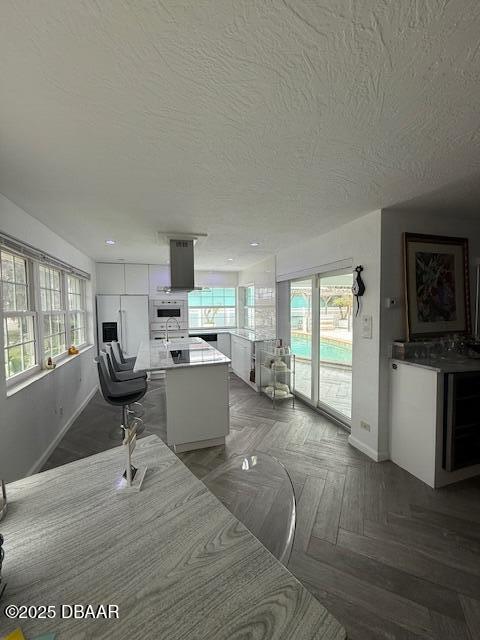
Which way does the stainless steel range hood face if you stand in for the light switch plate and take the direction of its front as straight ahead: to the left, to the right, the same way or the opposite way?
to the left

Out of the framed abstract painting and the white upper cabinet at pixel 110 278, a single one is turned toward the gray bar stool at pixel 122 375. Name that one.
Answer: the white upper cabinet

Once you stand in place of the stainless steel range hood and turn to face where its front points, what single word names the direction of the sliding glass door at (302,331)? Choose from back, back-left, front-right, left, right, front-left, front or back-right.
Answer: left

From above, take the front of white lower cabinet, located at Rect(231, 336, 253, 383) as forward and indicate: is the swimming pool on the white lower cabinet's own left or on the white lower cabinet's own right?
on the white lower cabinet's own left

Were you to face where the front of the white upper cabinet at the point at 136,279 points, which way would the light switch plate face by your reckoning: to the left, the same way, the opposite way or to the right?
to the right

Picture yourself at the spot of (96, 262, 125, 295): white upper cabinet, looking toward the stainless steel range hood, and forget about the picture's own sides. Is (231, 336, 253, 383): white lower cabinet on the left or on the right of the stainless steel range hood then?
left

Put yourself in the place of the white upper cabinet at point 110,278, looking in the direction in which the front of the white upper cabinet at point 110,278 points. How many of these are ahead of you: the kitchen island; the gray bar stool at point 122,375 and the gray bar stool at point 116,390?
3

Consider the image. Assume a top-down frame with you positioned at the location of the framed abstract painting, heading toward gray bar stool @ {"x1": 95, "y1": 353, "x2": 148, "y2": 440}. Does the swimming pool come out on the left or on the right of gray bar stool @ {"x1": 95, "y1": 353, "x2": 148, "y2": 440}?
right

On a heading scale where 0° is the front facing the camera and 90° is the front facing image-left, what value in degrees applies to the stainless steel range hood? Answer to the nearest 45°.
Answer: approximately 0°

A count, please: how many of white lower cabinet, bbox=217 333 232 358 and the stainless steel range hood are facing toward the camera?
1

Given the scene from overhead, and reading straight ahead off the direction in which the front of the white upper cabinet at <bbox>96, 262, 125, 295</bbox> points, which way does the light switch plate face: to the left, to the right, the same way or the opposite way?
to the right

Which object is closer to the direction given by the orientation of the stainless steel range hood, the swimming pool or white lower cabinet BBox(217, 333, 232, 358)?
the swimming pool

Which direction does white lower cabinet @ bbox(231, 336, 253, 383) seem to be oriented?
to the viewer's left

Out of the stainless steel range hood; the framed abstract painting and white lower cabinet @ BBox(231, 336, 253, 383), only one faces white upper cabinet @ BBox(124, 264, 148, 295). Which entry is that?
the white lower cabinet

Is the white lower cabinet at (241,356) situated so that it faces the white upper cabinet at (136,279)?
yes
